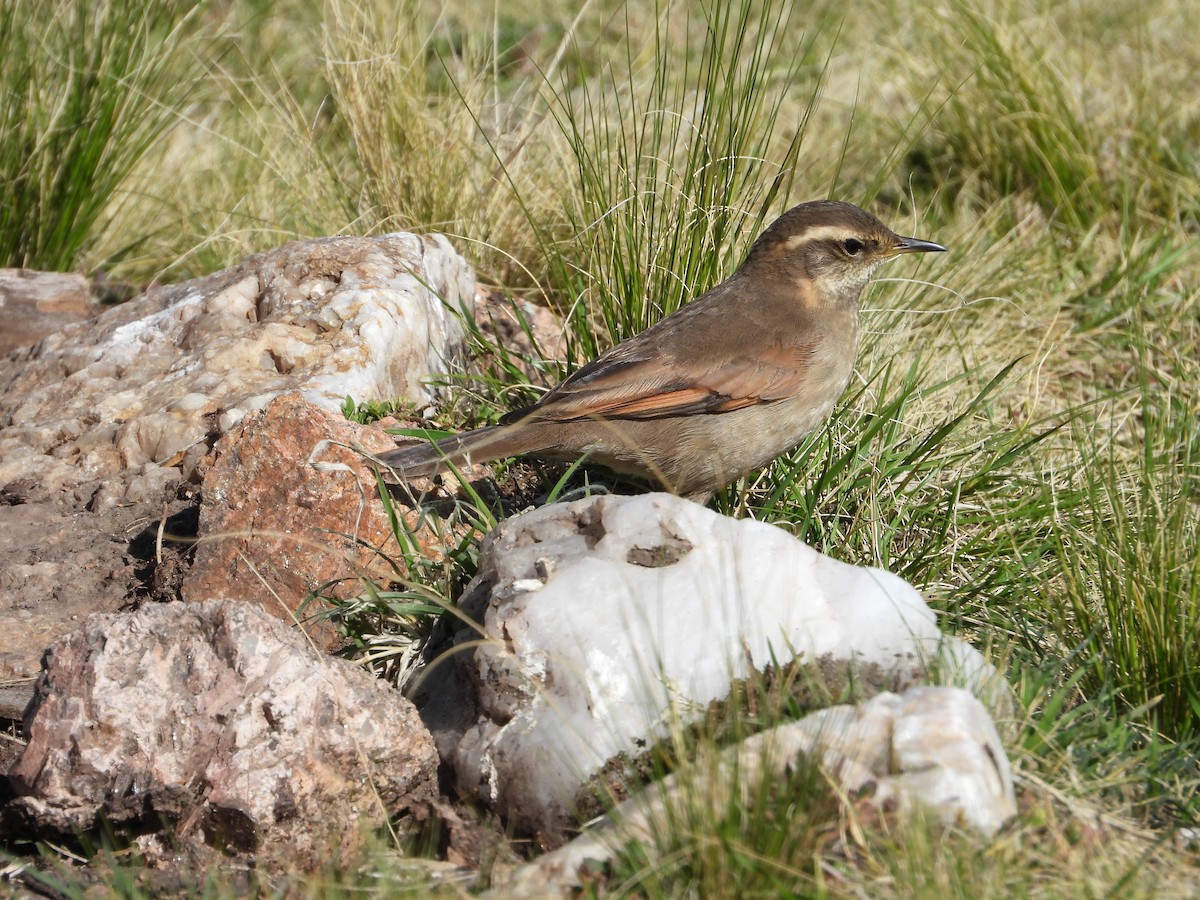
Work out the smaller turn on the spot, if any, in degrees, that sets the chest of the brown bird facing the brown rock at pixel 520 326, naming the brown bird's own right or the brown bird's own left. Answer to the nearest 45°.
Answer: approximately 135° to the brown bird's own left

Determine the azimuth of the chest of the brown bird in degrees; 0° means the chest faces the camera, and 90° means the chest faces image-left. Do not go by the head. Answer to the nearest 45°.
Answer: approximately 270°

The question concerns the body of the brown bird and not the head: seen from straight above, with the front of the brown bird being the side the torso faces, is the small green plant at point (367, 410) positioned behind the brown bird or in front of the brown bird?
behind

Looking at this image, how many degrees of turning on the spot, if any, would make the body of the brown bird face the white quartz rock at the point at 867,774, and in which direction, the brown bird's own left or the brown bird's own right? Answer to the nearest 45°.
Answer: approximately 90° to the brown bird's own right

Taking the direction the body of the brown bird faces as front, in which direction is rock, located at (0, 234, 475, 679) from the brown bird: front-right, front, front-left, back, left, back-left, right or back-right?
back

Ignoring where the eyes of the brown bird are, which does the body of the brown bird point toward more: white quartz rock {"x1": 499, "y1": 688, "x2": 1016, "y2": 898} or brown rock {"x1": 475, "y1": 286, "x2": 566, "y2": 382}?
the white quartz rock

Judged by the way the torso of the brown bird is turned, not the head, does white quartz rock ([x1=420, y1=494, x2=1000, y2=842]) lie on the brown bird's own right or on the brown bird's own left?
on the brown bird's own right

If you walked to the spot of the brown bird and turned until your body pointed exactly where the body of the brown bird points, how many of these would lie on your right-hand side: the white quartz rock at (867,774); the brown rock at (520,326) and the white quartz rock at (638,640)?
2
